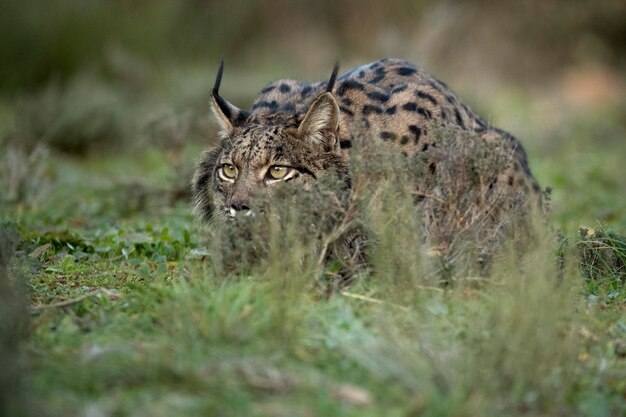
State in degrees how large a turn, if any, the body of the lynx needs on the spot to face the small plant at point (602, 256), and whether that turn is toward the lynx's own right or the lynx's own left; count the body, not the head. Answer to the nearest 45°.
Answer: approximately 135° to the lynx's own left

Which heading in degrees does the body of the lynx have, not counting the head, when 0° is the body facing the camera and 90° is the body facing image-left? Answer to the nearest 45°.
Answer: approximately 45°
